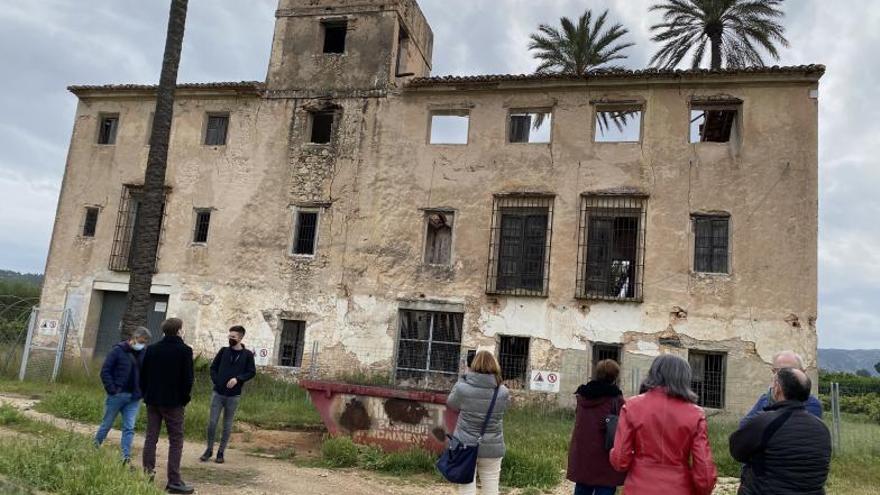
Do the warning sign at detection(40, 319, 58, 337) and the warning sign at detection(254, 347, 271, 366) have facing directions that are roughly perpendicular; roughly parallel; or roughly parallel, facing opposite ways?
roughly parallel

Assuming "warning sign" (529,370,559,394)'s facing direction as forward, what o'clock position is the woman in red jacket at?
The woman in red jacket is roughly at 12 o'clock from the warning sign.

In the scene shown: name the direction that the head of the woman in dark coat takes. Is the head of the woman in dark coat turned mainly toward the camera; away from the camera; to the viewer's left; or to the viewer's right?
away from the camera

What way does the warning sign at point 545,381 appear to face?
toward the camera

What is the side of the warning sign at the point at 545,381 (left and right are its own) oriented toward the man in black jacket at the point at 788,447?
front

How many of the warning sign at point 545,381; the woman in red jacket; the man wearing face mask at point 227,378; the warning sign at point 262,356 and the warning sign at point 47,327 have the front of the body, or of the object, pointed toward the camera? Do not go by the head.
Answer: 4

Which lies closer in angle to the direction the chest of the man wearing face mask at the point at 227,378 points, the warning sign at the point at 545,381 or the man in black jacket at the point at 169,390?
the man in black jacket

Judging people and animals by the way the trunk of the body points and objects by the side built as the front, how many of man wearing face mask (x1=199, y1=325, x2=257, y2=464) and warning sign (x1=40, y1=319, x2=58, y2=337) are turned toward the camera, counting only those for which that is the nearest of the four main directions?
2

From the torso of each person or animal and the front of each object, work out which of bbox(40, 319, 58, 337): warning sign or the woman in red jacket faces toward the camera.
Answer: the warning sign

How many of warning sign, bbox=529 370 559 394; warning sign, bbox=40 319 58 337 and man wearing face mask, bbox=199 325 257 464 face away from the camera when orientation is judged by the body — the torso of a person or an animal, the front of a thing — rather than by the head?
0

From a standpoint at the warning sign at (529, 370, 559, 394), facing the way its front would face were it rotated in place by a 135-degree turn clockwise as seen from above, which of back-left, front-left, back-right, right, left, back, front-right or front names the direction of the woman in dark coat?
back-left

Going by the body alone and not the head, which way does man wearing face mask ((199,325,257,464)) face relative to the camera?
toward the camera

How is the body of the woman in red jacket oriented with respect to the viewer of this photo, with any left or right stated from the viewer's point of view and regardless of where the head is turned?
facing away from the viewer

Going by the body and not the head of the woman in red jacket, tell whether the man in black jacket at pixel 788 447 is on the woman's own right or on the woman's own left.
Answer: on the woman's own right

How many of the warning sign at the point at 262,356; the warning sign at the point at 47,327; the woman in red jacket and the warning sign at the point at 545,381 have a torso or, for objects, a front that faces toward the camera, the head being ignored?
3

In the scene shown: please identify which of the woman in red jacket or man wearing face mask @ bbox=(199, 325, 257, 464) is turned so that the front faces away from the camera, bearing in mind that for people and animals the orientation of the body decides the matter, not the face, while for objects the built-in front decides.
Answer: the woman in red jacket

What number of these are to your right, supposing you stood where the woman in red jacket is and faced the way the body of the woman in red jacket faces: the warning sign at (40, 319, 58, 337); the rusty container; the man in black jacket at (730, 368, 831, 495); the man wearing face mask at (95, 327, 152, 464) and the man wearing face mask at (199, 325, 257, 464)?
1

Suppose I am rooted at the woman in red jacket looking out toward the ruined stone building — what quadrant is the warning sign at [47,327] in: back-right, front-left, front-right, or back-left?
front-left

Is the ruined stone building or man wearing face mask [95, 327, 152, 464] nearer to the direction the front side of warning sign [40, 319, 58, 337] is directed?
the man wearing face mask
